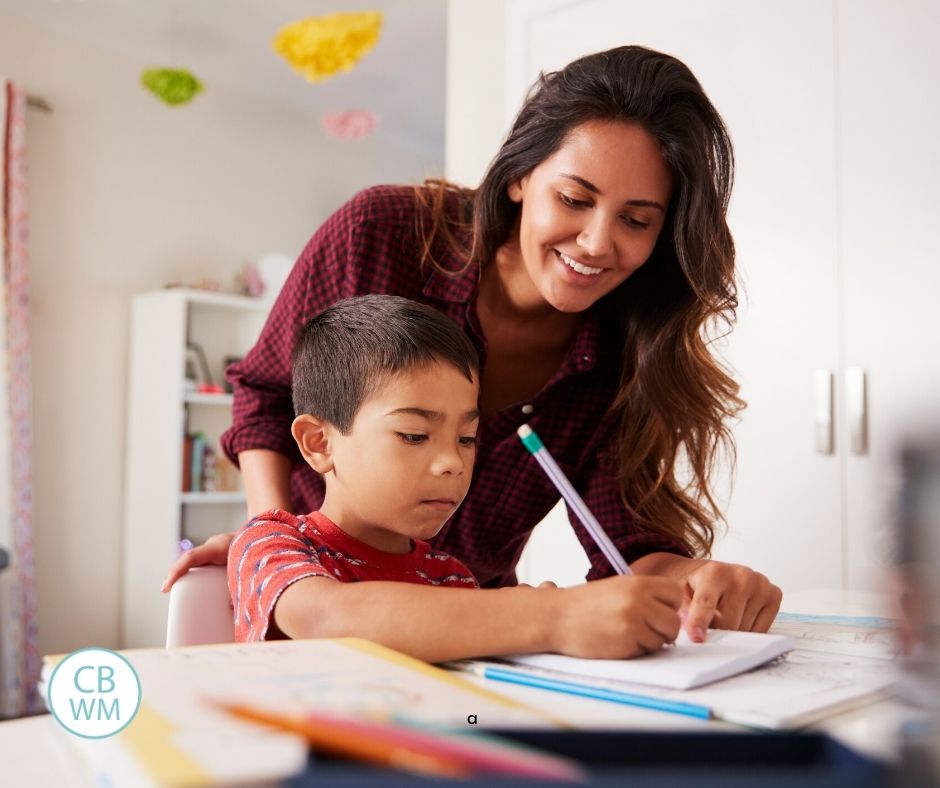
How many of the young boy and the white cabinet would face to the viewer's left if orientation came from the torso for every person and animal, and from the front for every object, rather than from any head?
0

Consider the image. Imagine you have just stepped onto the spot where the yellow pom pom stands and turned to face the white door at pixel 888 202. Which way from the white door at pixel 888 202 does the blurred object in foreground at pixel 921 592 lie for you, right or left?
right

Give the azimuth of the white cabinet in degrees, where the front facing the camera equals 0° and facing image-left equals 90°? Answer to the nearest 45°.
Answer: approximately 0°

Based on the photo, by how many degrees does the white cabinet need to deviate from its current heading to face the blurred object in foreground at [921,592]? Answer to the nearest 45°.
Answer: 0° — it already faces it

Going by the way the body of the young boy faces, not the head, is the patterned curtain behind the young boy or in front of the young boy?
behind

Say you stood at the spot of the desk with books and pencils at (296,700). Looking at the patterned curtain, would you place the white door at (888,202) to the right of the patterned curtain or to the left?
right

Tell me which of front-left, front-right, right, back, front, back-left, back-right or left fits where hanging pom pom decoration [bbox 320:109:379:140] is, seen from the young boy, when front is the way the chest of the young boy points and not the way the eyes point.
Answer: back-left

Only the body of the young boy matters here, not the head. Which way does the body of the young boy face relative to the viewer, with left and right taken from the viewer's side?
facing the viewer and to the right of the viewer
